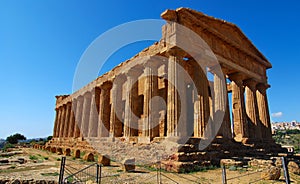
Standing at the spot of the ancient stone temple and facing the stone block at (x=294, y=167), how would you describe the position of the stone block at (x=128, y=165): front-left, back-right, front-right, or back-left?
front-right

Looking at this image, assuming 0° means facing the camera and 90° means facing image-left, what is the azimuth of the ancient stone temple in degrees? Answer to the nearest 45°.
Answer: approximately 315°

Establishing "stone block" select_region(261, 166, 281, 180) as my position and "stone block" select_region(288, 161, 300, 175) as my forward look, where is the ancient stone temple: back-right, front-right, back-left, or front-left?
front-left

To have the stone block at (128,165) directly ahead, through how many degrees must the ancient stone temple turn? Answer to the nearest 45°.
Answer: approximately 90° to its right

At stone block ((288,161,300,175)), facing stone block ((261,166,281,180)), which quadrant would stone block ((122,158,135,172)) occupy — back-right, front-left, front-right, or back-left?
front-right

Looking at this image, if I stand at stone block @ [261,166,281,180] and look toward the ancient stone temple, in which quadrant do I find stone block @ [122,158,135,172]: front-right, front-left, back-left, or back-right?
front-left

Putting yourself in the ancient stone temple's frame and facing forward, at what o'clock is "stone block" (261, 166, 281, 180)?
The stone block is roughly at 1 o'clock from the ancient stone temple.

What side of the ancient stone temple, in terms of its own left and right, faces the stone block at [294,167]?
front
